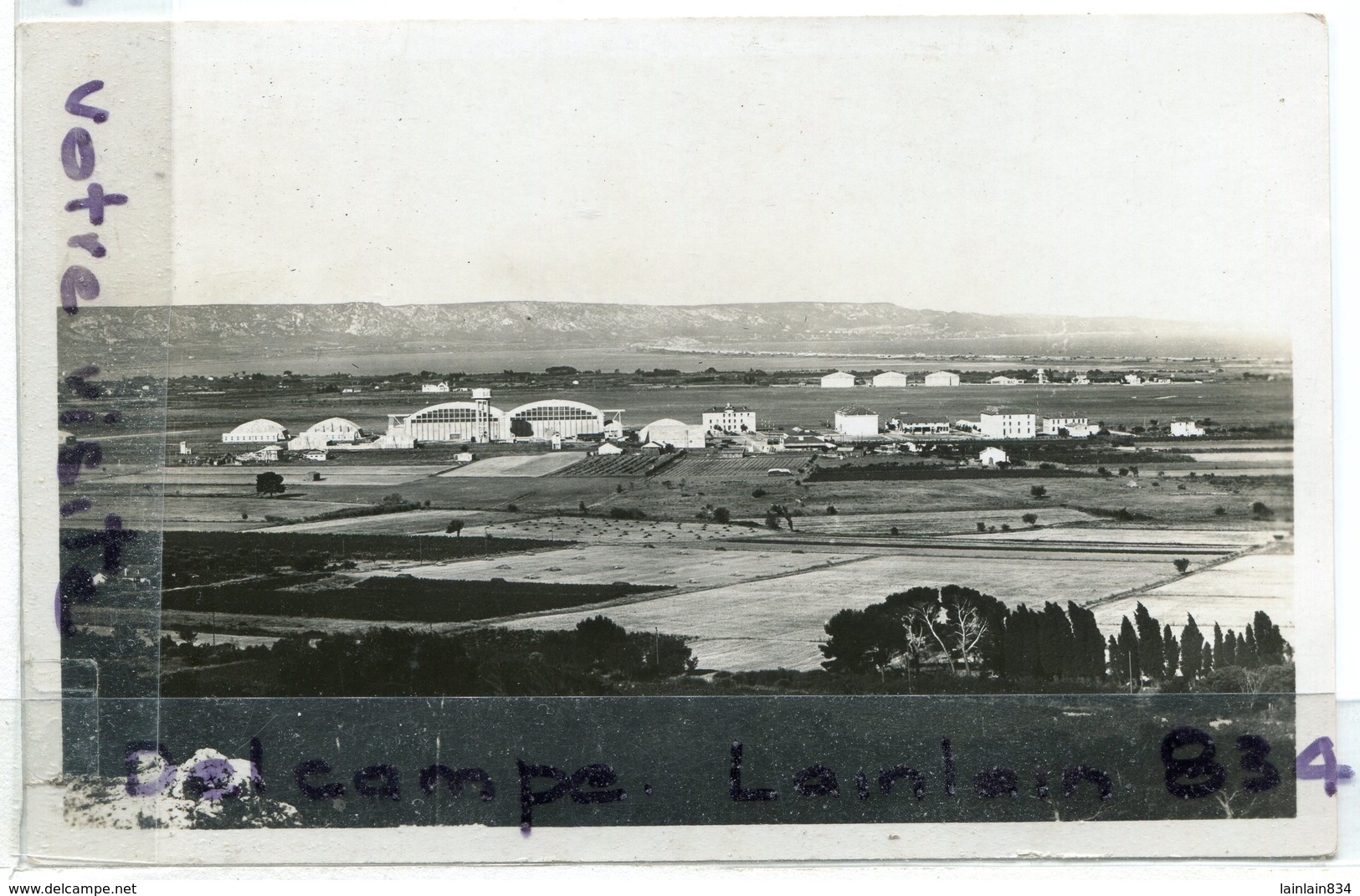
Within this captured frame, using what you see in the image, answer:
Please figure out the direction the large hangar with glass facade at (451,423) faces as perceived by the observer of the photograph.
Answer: facing the viewer

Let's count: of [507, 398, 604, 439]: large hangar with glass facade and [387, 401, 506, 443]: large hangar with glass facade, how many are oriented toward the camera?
2

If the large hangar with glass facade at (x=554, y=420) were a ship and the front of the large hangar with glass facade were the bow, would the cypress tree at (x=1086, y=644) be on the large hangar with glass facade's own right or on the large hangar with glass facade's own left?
on the large hangar with glass facade's own left

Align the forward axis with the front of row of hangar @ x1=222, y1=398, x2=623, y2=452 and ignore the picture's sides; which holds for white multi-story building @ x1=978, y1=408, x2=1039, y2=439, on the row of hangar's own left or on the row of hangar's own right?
on the row of hangar's own left

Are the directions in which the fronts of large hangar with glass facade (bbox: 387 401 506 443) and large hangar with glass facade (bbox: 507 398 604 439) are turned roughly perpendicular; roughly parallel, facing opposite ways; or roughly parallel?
roughly parallel

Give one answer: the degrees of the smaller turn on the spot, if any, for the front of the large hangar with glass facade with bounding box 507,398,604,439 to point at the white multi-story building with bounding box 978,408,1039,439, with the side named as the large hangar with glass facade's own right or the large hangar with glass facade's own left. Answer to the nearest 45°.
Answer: approximately 90° to the large hangar with glass facade's own left

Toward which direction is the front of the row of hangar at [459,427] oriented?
toward the camera

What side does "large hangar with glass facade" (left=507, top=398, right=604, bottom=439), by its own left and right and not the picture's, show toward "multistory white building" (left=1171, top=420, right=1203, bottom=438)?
left
